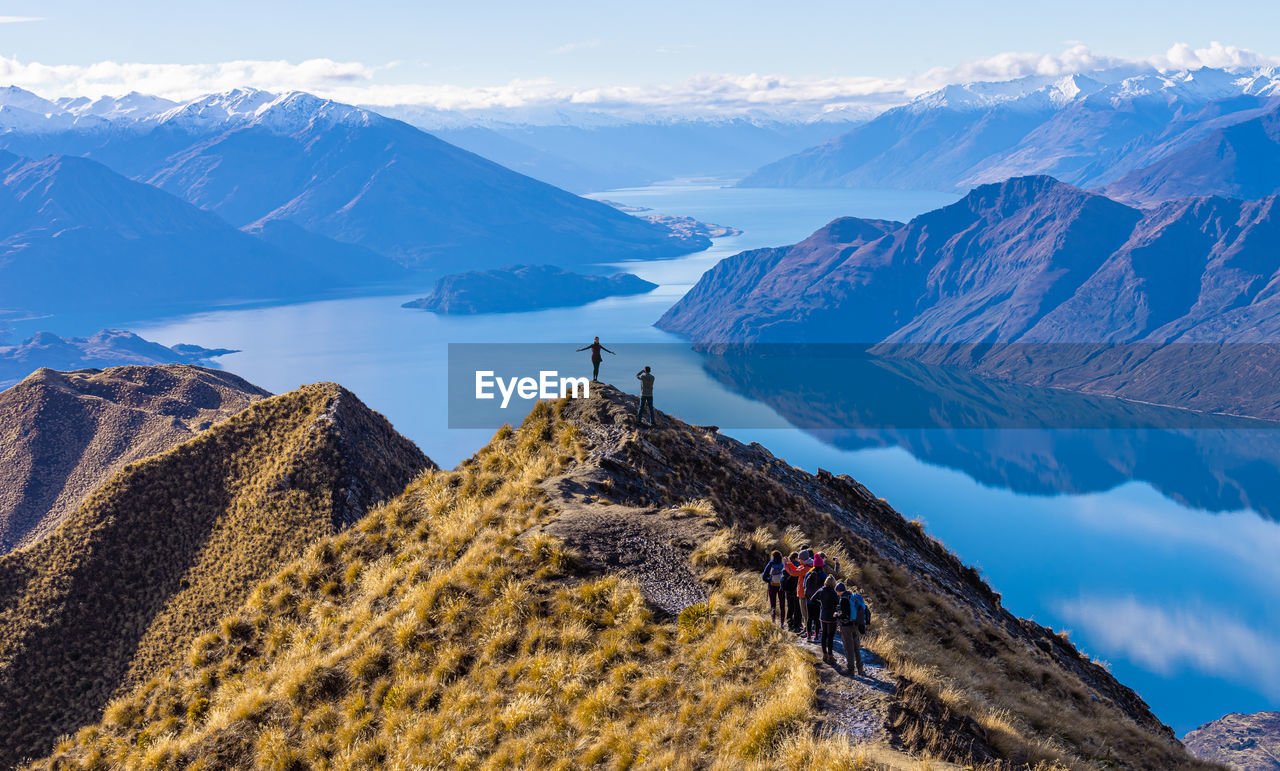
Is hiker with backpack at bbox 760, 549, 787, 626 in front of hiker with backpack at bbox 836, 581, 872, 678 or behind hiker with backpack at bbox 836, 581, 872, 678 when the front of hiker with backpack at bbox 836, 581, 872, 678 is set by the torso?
in front

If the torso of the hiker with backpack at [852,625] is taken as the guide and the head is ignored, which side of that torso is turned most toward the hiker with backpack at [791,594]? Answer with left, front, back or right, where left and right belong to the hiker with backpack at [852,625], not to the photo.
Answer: front

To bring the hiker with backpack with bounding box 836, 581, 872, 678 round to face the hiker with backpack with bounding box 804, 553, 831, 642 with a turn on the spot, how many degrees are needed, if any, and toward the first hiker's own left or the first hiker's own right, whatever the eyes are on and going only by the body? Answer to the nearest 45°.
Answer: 0° — they already face them

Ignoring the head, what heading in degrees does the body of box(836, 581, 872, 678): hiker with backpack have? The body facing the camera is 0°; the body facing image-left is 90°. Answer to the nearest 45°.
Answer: approximately 135°

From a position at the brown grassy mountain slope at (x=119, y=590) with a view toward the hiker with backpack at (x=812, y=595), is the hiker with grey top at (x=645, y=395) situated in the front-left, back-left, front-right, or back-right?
front-left

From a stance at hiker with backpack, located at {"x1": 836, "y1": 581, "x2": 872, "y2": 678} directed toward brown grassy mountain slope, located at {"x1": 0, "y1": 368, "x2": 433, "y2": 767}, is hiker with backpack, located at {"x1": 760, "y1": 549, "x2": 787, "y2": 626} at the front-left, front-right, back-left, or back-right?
front-right
